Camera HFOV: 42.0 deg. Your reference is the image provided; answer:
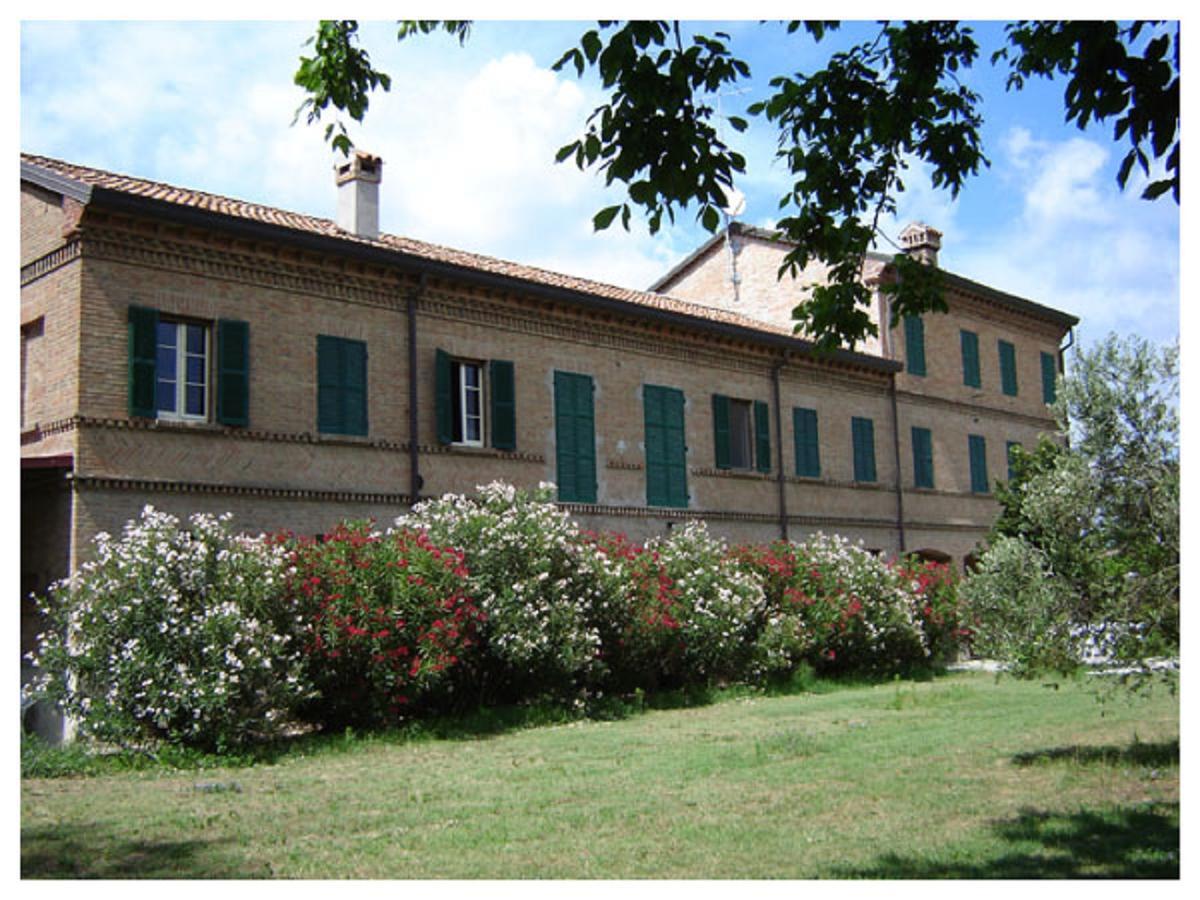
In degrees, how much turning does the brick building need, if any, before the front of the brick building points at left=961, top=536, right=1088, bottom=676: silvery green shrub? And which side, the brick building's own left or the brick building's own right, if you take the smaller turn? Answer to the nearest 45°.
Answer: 0° — it already faces it

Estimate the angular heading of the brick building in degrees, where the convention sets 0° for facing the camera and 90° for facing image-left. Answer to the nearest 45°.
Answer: approximately 315°

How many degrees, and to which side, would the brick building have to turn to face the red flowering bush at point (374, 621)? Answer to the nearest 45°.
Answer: approximately 45° to its right
